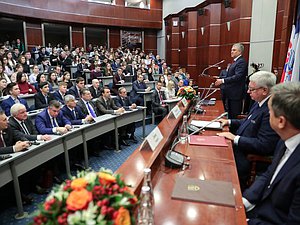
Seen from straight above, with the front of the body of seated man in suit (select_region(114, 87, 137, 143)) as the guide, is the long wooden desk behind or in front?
in front

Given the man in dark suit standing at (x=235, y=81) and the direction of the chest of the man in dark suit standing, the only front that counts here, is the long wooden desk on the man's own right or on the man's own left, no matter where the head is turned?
on the man's own left

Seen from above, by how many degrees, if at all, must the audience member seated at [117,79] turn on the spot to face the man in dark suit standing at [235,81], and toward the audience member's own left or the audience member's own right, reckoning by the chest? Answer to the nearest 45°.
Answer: approximately 45° to the audience member's own right

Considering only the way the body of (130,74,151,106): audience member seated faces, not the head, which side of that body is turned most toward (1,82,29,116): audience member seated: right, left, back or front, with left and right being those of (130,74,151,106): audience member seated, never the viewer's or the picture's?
right

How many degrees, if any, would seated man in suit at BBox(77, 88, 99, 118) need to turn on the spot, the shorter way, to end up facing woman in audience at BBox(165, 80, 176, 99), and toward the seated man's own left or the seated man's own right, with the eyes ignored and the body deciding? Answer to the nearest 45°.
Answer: approximately 90° to the seated man's own left

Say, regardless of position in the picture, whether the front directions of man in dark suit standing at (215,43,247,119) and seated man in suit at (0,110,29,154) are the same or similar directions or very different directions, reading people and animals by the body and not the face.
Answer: very different directions

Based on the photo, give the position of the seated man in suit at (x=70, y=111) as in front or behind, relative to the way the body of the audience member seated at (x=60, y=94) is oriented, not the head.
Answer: in front

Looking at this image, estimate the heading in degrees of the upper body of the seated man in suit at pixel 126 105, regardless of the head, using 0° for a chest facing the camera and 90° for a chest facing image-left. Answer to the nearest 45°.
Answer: approximately 315°

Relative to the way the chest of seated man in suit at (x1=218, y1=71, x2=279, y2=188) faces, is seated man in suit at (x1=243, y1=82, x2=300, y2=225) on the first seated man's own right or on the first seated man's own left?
on the first seated man's own left

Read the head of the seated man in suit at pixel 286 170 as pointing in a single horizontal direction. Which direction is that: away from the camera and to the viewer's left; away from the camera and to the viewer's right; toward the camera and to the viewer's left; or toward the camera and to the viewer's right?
away from the camera and to the viewer's left

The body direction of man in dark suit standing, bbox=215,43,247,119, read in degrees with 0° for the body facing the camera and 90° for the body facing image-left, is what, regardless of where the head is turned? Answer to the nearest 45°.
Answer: approximately 90°

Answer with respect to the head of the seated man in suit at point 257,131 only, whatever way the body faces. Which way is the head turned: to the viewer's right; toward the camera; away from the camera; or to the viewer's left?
to the viewer's left

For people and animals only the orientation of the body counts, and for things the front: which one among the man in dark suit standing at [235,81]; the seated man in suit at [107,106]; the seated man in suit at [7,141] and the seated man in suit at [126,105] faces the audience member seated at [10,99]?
the man in dark suit standing

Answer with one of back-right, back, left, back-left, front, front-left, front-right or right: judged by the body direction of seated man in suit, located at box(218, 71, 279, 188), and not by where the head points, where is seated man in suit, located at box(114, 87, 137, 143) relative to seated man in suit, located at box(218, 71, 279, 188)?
front-right
